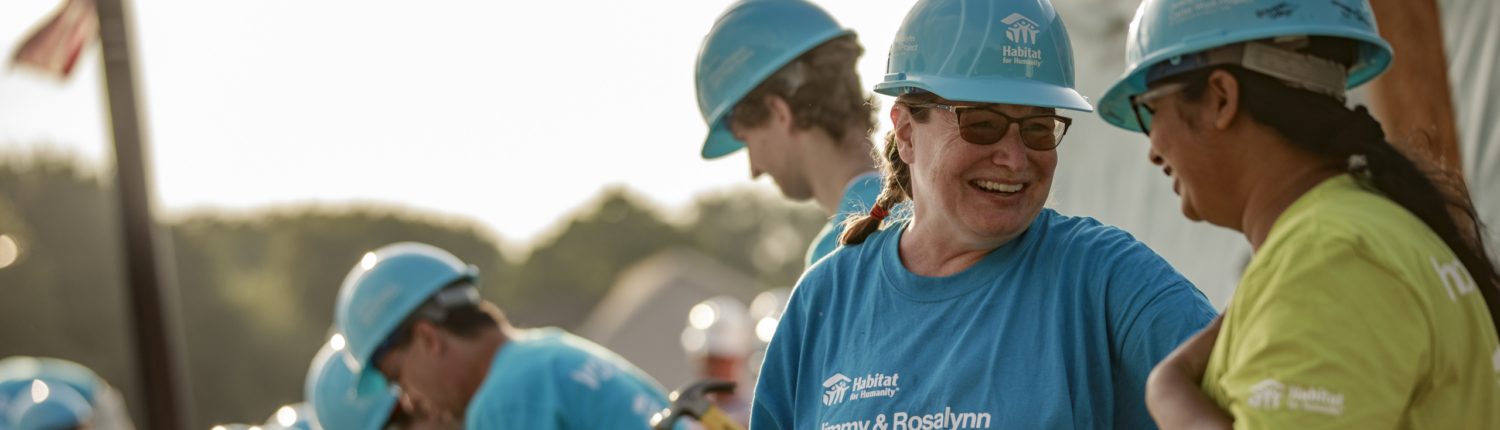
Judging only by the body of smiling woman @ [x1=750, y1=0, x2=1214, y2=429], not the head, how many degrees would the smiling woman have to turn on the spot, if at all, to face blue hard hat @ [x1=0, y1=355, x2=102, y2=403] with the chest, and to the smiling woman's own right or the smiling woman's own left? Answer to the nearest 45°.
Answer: approximately 135° to the smiling woman's own right

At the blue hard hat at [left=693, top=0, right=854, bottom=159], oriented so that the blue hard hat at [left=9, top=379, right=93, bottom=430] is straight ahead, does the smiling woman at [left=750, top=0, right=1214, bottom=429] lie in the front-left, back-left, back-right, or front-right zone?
back-left

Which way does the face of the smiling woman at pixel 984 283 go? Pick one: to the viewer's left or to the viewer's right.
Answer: to the viewer's right

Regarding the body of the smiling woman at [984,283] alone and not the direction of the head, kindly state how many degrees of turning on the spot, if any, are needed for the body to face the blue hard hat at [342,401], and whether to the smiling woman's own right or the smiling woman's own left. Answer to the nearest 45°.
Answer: approximately 135° to the smiling woman's own right

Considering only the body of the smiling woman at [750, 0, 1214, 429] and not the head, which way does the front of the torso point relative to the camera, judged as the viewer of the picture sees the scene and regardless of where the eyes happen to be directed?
toward the camera

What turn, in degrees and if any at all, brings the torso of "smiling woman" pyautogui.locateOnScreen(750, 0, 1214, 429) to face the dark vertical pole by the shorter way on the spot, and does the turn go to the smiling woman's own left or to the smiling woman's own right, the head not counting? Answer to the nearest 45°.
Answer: approximately 135° to the smiling woman's own right
